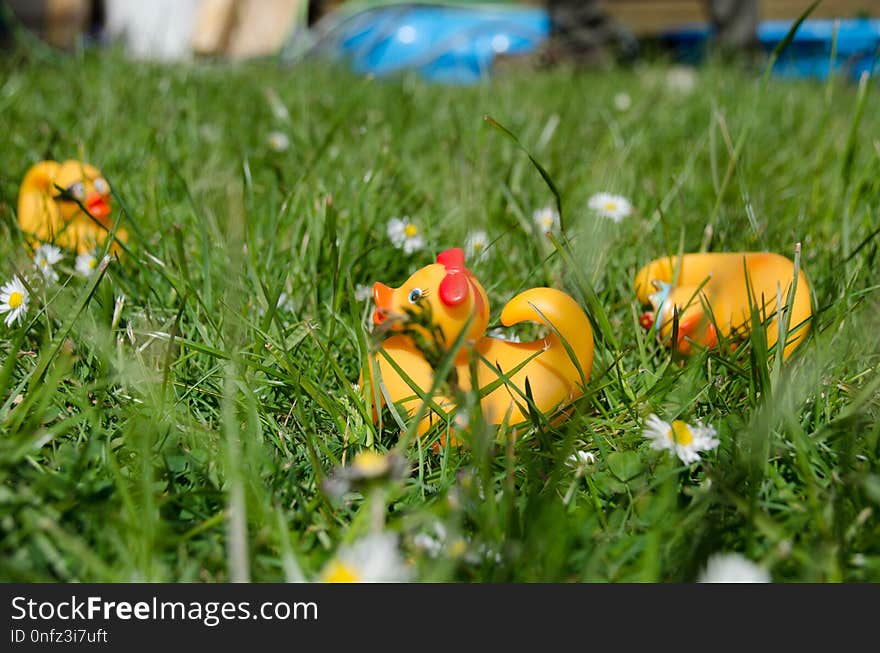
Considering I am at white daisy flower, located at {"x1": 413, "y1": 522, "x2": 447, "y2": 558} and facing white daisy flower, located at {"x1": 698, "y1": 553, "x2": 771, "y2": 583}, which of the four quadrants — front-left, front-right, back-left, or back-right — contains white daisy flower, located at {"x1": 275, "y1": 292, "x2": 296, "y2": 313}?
back-left

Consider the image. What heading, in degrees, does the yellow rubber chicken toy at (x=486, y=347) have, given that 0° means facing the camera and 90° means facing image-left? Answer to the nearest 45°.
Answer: approximately 90°
